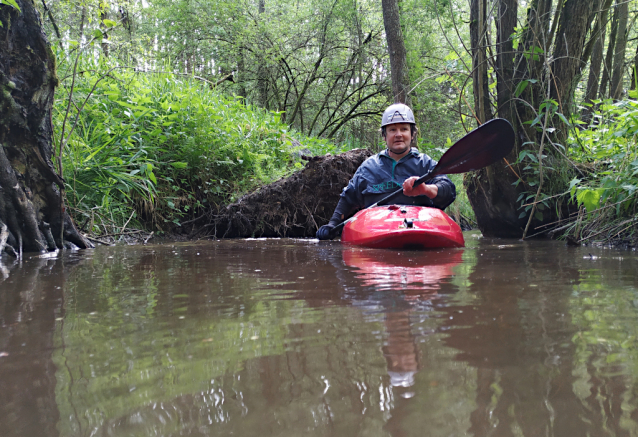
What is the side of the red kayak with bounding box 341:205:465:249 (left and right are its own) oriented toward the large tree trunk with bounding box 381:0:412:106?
back

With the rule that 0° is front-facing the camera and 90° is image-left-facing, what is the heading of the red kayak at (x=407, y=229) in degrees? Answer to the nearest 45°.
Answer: approximately 0°

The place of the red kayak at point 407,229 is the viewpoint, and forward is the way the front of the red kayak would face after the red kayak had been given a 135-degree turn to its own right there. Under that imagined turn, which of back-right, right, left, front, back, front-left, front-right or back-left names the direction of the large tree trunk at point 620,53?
right

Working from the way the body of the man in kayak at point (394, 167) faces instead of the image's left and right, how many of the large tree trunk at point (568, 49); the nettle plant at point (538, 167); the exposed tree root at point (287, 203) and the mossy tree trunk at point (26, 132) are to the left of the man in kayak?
2

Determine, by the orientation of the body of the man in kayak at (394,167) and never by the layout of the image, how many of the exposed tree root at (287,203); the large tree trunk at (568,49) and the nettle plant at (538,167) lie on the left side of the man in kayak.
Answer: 2

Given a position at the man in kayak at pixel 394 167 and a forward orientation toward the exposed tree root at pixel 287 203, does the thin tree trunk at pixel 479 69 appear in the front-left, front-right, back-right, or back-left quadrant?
back-right

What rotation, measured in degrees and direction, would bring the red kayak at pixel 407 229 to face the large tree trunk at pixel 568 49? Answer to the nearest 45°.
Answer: approximately 135° to its left

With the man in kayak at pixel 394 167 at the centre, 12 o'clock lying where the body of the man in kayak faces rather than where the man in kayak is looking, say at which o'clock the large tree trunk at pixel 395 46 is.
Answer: The large tree trunk is roughly at 6 o'clock from the man in kayak.

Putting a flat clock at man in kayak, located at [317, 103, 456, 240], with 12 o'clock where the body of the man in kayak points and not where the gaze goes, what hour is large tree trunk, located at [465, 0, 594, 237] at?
The large tree trunk is roughly at 9 o'clock from the man in kayak.

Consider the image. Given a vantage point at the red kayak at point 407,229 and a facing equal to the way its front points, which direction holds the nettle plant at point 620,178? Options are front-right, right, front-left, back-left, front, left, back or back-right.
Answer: left

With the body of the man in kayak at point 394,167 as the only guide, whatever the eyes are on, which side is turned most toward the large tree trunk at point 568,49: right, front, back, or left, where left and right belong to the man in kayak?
left

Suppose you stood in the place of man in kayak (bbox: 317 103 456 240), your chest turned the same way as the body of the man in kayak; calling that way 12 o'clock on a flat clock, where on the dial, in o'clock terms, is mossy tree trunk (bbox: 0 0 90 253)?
The mossy tree trunk is roughly at 2 o'clock from the man in kayak.
